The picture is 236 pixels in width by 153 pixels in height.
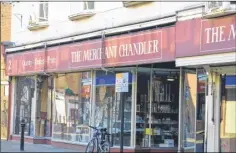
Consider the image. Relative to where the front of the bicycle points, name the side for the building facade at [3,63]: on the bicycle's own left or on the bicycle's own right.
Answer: on the bicycle's own right

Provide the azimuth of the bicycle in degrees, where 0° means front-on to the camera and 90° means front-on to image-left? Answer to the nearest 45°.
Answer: approximately 45°
